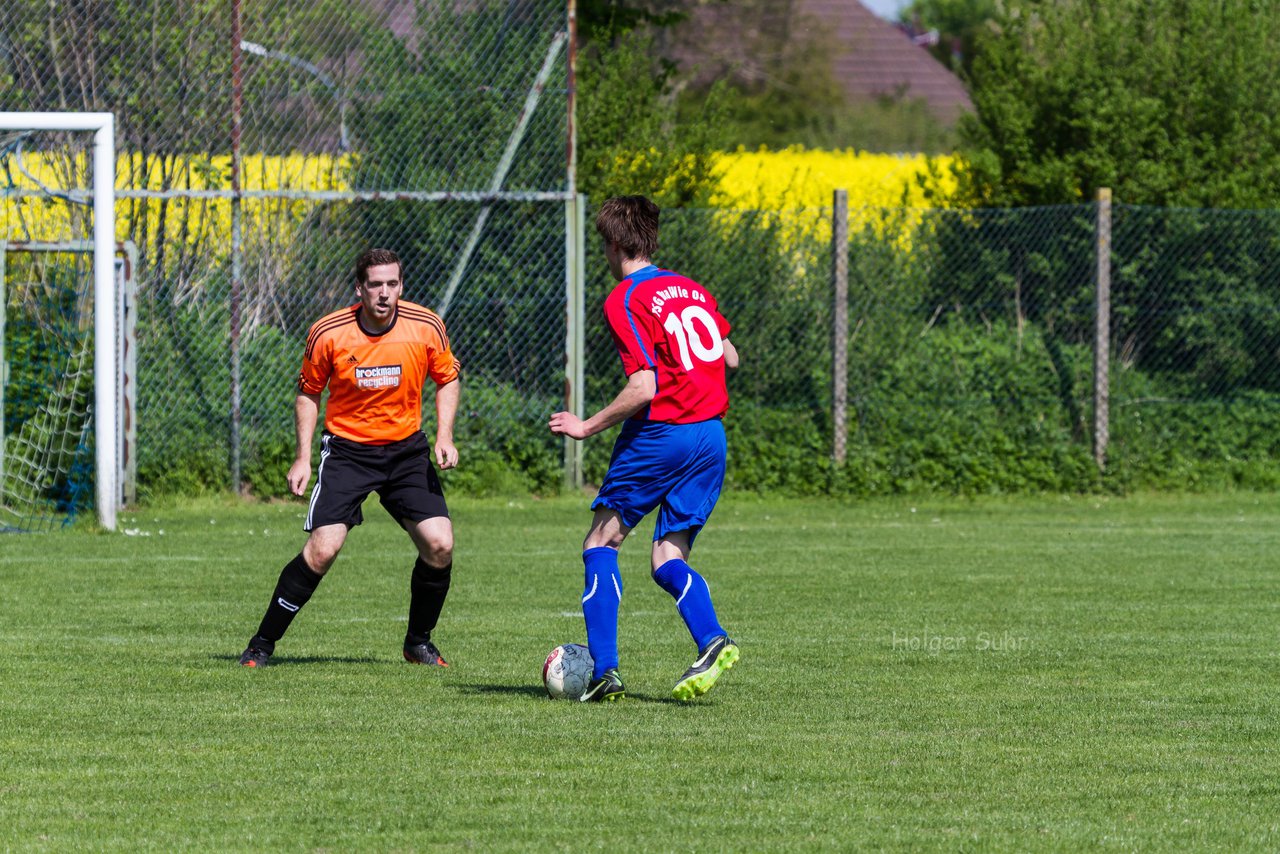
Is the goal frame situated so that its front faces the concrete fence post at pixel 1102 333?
no

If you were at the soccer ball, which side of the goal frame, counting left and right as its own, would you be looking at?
front

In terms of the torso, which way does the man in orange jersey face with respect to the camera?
toward the camera

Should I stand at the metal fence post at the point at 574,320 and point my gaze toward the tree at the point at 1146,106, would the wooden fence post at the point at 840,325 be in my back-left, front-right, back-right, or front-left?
front-right

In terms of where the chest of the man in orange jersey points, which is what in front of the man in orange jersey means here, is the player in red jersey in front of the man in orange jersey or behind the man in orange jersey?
in front

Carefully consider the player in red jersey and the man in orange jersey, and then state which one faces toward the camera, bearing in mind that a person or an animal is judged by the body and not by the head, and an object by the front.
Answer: the man in orange jersey

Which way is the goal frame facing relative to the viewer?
toward the camera

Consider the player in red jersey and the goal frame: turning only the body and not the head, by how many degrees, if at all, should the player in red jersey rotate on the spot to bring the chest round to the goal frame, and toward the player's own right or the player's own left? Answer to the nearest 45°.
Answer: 0° — they already face it

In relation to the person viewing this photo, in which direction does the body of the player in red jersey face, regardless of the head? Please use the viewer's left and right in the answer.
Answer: facing away from the viewer and to the left of the viewer

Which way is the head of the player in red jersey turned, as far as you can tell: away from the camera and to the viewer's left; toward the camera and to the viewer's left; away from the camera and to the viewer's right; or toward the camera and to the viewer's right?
away from the camera and to the viewer's left

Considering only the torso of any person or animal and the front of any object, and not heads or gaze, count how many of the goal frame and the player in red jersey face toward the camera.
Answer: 1

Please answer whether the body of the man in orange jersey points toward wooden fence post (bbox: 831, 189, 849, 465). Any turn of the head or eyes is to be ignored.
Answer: no

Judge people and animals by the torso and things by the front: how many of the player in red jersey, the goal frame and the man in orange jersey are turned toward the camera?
2

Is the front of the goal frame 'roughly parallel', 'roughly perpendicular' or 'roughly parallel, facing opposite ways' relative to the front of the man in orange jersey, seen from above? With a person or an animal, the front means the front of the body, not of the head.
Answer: roughly parallel
